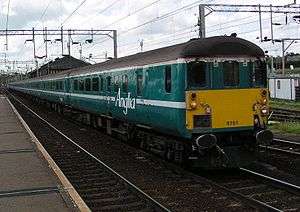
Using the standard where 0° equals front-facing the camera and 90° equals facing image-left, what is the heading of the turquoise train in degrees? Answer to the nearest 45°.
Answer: approximately 315°
